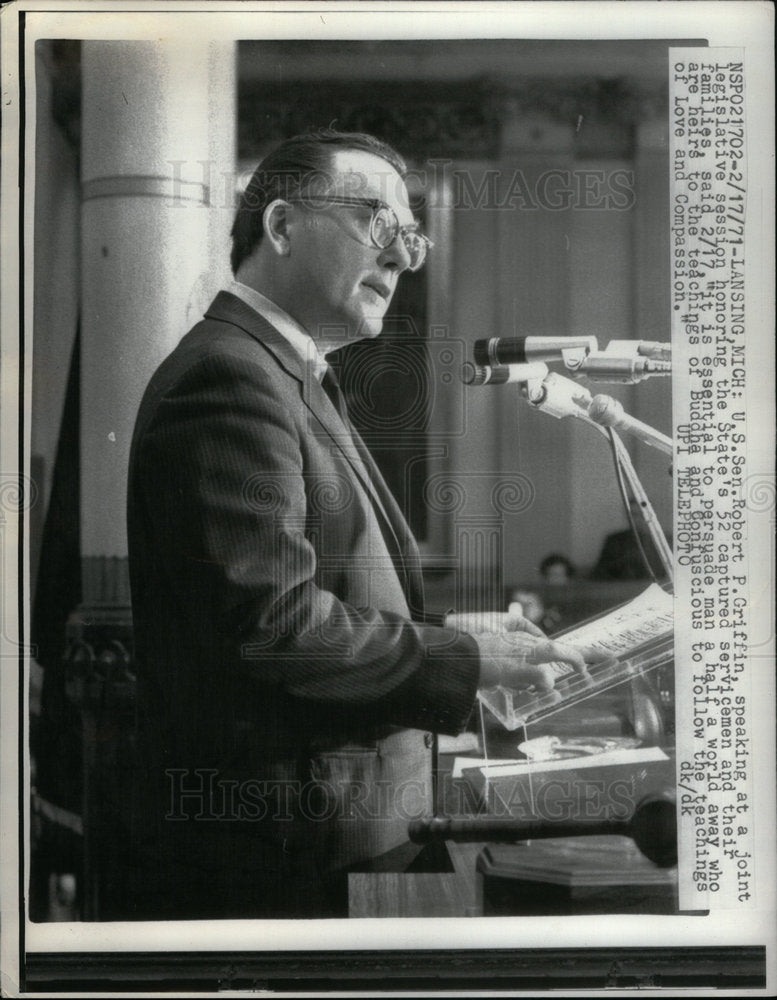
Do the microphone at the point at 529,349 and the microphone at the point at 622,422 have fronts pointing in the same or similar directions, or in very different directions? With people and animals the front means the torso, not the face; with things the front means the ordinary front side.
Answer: same or similar directions

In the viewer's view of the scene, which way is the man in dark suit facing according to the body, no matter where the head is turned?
to the viewer's right

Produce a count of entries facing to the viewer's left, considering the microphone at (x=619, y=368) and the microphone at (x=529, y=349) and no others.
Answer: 2

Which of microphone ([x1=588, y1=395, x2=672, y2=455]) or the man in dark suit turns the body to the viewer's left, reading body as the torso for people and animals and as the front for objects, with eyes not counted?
the microphone

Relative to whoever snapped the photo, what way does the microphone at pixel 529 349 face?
facing to the left of the viewer

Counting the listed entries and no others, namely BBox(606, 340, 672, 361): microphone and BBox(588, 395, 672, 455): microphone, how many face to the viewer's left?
2

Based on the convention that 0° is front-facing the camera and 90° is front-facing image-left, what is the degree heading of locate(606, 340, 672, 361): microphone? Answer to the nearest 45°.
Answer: approximately 90°

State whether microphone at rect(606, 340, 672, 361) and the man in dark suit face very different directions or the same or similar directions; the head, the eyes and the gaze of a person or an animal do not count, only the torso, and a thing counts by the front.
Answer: very different directions

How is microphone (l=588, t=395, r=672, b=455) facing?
to the viewer's left

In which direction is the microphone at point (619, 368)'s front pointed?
to the viewer's left
